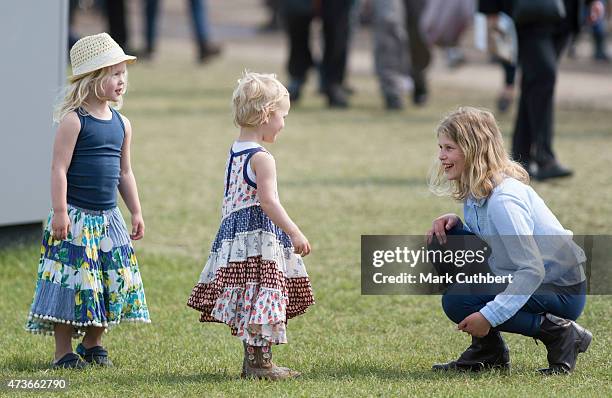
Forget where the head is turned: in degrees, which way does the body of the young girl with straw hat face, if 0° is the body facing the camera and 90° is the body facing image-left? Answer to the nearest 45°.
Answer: approximately 315°

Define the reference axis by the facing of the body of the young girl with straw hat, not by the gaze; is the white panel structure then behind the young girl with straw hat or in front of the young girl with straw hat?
behind
